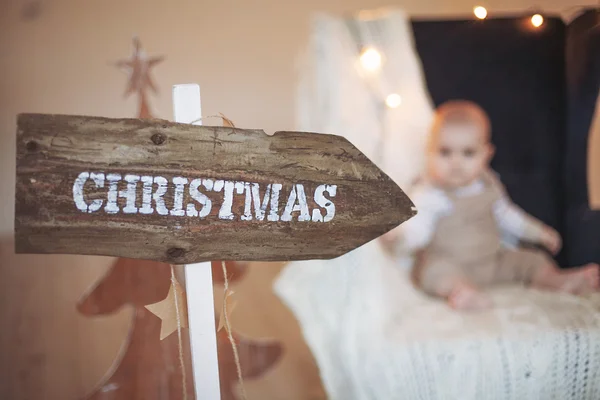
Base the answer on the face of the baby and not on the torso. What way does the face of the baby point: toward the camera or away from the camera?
toward the camera

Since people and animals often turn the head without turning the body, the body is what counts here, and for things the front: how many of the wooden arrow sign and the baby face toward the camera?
2

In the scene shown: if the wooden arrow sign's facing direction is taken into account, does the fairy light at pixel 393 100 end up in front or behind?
behind

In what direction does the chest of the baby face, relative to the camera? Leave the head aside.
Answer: toward the camera

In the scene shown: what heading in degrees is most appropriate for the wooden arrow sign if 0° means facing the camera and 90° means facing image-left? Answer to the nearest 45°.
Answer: approximately 0°

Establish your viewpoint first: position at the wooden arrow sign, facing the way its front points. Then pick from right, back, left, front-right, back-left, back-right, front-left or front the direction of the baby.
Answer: back-left

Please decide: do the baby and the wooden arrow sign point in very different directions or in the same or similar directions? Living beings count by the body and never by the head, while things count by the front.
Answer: same or similar directions
